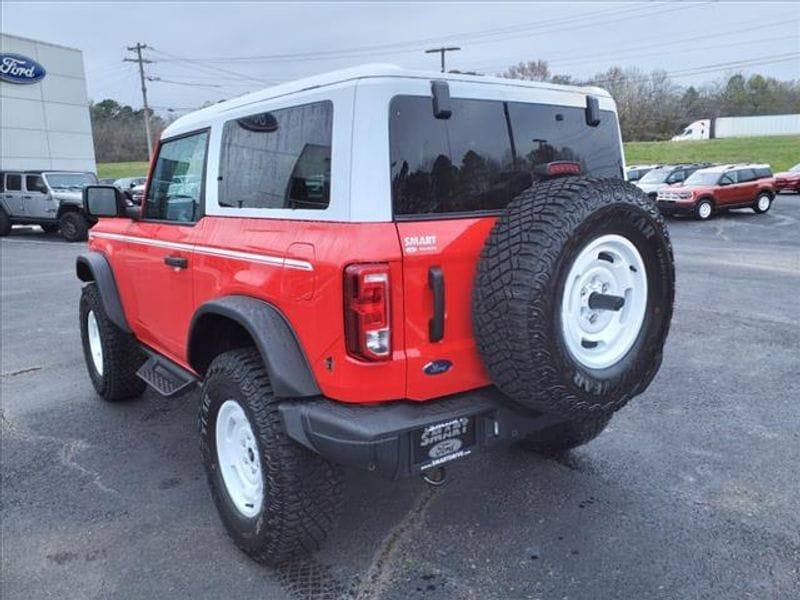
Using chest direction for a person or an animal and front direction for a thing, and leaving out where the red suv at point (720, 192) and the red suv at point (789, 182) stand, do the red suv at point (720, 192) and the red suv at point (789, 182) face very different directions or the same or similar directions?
same or similar directions

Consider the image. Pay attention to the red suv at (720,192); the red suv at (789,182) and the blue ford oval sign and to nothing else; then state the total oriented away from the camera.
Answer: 0

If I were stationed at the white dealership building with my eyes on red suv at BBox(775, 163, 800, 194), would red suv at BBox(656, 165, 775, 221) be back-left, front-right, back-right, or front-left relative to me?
front-right

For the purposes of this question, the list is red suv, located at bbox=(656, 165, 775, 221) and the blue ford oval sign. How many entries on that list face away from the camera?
0

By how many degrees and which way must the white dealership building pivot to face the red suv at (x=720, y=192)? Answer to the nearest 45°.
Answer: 0° — it already faces it

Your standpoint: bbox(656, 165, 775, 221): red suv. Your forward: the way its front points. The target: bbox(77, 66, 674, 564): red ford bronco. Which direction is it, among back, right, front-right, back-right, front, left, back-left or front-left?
front-left

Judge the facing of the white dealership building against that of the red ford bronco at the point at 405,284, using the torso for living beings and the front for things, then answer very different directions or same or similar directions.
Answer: very different directions

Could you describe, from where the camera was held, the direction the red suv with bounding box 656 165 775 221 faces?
facing the viewer and to the left of the viewer

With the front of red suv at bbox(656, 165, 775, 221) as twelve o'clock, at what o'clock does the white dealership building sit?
The white dealership building is roughly at 1 o'clock from the red suv.

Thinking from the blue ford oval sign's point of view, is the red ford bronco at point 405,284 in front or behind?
in front

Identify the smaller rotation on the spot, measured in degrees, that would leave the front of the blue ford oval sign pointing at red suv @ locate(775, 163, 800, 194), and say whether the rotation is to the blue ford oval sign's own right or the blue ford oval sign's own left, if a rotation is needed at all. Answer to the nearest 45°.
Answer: approximately 45° to the blue ford oval sign's own left

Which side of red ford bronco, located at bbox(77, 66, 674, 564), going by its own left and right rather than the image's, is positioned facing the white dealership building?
front

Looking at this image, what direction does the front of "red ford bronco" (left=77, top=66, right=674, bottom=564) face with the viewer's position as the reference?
facing away from the viewer and to the left of the viewer

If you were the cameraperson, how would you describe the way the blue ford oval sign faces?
facing the viewer and to the right of the viewer
